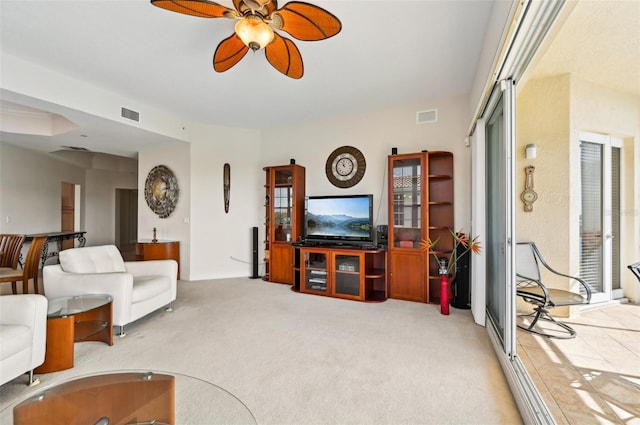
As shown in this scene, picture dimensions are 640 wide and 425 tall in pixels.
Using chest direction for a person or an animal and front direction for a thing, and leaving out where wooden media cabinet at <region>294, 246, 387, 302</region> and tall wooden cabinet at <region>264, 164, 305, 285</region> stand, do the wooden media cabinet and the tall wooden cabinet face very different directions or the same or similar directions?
same or similar directions

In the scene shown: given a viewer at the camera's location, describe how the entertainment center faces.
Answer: facing the viewer and to the left of the viewer

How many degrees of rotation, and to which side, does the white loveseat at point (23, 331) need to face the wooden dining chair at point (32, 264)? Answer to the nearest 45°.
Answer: approximately 135° to its left

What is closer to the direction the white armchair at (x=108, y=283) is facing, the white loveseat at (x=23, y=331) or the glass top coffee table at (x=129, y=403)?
the glass top coffee table

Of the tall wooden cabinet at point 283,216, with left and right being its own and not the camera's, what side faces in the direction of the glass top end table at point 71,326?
front

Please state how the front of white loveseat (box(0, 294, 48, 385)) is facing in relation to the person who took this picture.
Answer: facing the viewer and to the right of the viewer

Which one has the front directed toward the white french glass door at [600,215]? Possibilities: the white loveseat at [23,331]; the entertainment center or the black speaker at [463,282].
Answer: the white loveseat

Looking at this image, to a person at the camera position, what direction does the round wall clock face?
facing the viewer

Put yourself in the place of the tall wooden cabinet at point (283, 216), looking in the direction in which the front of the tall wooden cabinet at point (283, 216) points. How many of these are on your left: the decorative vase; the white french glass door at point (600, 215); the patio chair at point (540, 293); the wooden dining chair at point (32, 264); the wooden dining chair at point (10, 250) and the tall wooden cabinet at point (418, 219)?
4

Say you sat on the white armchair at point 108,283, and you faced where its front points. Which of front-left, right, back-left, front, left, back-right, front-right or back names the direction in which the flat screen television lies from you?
front-left

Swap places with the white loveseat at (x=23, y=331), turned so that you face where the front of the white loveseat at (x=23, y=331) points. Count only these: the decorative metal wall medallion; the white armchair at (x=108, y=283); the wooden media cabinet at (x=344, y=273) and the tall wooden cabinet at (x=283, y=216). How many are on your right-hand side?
0

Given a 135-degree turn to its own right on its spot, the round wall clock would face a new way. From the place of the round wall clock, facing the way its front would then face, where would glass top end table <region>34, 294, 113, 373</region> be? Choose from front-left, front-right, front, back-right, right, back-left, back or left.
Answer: left

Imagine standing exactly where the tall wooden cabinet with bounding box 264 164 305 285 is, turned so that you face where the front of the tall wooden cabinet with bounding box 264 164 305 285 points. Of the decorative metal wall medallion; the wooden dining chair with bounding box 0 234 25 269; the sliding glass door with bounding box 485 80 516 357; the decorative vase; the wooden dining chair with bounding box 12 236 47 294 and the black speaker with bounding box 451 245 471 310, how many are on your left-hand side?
3

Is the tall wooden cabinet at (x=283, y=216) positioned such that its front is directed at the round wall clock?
no

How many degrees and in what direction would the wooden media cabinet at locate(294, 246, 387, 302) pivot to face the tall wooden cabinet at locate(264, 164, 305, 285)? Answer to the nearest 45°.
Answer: approximately 90° to its right

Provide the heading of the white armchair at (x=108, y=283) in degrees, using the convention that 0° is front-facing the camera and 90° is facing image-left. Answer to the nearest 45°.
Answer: approximately 315°

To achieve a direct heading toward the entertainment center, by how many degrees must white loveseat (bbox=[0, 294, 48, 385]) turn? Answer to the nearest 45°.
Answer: approximately 45° to its left
